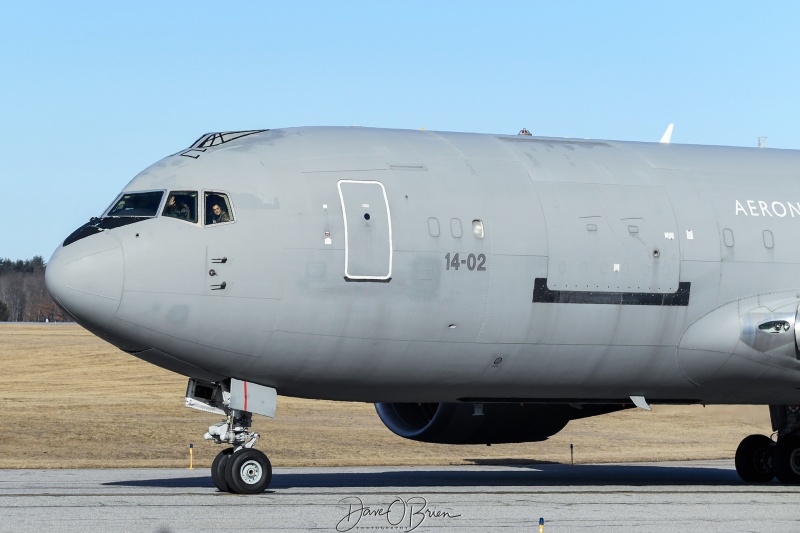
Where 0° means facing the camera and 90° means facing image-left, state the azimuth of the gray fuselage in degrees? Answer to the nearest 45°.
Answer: approximately 90°
